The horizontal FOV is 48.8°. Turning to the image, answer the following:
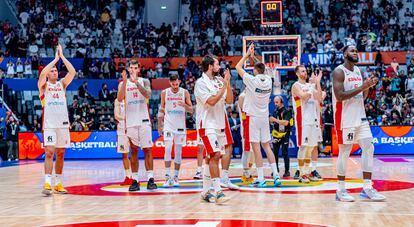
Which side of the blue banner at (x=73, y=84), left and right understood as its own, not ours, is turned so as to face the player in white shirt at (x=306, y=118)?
front

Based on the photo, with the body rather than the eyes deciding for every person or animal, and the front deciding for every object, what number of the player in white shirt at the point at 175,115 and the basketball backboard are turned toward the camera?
2

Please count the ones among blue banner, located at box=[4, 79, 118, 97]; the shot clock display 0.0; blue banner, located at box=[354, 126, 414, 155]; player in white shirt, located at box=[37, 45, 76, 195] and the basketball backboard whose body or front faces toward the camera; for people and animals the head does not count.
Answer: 5

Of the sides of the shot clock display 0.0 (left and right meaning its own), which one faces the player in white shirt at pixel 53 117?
front

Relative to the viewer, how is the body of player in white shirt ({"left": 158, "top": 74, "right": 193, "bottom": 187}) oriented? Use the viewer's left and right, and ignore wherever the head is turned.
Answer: facing the viewer

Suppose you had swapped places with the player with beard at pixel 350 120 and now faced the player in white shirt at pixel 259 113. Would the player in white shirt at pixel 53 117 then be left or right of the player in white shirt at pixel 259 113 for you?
left

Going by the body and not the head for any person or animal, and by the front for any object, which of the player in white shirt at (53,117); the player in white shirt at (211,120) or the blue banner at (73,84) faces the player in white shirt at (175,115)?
the blue banner

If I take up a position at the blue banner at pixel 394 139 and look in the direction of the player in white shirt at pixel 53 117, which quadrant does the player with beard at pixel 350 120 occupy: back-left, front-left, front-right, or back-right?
front-left

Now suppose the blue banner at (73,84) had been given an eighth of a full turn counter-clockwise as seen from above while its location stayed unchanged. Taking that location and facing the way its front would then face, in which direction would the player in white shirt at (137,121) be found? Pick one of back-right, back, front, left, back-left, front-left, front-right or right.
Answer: front-right

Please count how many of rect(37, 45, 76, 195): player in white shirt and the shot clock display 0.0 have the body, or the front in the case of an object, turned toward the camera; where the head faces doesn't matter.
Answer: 2

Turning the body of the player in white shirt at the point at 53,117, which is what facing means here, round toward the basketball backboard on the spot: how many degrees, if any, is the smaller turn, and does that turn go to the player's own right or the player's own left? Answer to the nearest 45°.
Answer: approximately 135° to the player's own left
